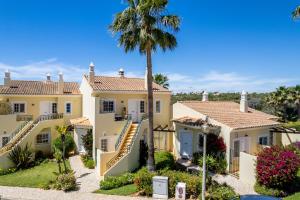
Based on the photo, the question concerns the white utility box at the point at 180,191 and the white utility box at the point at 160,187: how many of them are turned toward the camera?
2

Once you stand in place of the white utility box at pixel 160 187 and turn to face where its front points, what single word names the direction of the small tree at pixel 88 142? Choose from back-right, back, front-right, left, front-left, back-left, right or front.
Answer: back-right

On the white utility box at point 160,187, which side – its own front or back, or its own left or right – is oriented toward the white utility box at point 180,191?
left

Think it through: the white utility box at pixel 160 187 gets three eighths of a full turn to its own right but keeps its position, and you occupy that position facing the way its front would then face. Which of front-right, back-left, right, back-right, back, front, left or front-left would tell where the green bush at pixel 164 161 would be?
front-right

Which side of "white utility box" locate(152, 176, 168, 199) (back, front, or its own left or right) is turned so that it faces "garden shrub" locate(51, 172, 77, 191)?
right

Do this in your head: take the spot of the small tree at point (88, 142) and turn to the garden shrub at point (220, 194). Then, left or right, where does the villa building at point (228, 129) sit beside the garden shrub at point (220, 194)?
left

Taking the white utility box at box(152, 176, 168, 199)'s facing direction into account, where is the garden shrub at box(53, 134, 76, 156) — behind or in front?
behind

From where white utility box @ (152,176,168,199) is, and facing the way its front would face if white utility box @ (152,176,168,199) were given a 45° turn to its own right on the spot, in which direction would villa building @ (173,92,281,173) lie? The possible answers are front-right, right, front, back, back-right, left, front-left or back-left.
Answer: back

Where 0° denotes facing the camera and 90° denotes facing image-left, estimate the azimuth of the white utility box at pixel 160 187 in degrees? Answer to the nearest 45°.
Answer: approximately 0°

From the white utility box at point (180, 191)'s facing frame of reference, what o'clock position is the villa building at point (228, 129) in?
The villa building is roughly at 7 o'clock from the white utility box.

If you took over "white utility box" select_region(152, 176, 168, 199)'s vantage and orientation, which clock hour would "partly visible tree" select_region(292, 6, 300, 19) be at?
The partly visible tree is roughly at 8 o'clock from the white utility box.
